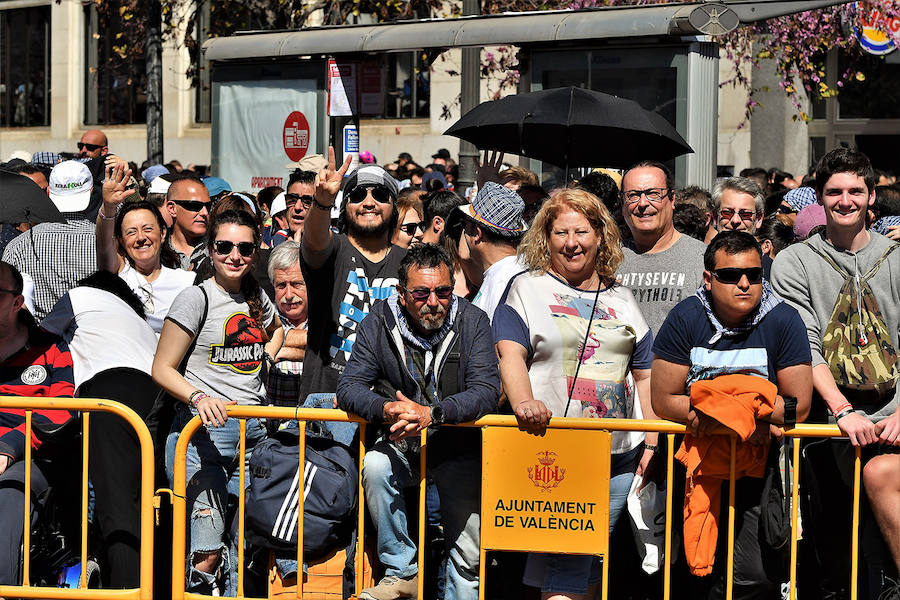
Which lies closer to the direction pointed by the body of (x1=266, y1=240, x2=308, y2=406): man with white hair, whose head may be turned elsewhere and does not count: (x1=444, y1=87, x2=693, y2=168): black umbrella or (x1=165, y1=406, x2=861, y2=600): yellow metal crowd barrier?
the yellow metal crowd barrier

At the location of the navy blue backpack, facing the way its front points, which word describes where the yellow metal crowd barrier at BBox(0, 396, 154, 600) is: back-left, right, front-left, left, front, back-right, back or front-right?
right

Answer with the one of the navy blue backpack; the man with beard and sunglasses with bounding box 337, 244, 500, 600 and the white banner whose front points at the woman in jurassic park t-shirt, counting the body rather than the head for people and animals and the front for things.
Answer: the white banner

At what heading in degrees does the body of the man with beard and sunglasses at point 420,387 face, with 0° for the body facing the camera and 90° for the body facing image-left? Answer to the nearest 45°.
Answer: approximately 0°

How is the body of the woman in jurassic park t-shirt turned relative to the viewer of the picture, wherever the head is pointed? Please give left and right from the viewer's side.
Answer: facing the viewer and to the right of the viewer

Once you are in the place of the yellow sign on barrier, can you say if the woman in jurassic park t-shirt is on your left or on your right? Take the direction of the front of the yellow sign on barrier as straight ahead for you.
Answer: on your right

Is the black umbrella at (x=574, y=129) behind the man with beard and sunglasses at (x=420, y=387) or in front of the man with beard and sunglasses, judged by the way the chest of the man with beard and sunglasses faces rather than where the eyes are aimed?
behind

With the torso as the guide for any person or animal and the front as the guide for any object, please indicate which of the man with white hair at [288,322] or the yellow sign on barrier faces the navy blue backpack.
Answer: the man with white hair

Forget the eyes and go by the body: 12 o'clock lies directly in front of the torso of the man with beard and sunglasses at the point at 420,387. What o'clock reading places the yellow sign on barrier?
The yellow sign on barrier is roughly at 9 o'clock from the man with beard and sunglasses.

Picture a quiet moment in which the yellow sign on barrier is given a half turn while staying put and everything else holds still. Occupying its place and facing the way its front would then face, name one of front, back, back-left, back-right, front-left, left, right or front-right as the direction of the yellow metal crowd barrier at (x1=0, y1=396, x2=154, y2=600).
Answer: left

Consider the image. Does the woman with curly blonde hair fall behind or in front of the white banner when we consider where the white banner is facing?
in front

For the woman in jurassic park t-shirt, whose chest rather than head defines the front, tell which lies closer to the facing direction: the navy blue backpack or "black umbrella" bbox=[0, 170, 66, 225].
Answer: the navy blue backpack
